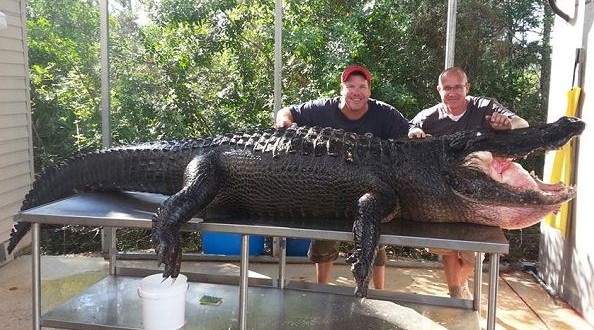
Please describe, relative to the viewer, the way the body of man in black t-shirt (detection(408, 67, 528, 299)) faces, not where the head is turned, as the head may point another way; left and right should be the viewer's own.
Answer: facing the viewer

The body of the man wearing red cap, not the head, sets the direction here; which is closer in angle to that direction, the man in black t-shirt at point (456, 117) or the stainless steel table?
the stainless steel table

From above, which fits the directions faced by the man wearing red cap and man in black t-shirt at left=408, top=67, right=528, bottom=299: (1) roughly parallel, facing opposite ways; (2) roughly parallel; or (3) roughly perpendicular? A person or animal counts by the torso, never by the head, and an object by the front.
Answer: roughly parallel

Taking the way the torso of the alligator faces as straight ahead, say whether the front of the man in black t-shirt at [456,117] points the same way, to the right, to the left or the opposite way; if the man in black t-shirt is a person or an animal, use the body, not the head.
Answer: to the right

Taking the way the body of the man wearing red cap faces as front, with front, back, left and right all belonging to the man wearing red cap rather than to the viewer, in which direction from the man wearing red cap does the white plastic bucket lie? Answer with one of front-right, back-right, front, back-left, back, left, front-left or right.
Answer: front-right

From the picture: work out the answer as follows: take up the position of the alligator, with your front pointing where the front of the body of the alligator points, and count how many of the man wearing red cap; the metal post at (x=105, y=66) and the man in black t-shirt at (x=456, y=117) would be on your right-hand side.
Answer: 0

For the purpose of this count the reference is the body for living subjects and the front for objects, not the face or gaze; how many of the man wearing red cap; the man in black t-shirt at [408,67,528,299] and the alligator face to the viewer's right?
1

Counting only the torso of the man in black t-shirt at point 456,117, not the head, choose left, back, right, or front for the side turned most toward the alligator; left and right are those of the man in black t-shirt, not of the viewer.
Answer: front

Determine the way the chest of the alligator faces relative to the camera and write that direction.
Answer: to the viewer's right

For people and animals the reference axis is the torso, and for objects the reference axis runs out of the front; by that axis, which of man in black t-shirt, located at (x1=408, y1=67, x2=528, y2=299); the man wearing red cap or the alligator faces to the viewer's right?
the alligator

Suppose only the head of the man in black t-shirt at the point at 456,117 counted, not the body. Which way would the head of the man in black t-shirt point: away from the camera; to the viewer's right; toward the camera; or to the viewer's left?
toward the camera

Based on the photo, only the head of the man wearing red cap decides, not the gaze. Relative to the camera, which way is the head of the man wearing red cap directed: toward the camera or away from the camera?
toward the camera

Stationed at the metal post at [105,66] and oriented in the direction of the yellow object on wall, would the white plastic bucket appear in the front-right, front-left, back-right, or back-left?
front-right

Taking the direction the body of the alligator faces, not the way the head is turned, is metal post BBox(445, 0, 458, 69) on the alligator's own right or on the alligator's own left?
on the alligator's own left

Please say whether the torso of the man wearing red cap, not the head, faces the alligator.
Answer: yes

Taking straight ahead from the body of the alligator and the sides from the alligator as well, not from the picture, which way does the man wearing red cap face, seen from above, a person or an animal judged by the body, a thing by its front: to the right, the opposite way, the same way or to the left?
to the right
